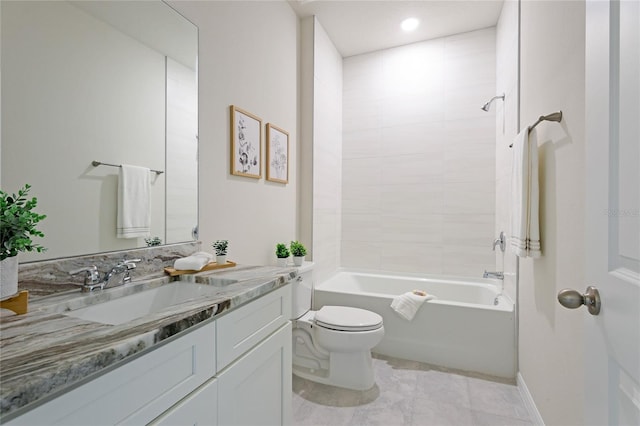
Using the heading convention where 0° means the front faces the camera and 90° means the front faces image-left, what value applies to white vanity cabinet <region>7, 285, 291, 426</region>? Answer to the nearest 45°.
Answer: approximately 315°

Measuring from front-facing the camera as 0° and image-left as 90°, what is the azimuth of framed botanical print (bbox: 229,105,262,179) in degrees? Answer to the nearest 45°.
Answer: approximately 315°

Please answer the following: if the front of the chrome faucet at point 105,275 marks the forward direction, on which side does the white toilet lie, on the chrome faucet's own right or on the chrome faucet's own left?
on the chrome faucet's own left

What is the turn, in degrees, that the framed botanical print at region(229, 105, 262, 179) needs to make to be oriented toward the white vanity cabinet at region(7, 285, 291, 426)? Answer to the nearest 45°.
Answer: approximately 45° to its right

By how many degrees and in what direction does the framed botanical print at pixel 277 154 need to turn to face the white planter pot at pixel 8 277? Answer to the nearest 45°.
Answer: approximately 90° to its right

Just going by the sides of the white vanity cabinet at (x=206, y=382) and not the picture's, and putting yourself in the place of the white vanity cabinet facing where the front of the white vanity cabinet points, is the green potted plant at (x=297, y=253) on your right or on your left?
on your left

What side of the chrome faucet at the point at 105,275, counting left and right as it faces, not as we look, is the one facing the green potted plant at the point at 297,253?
left
